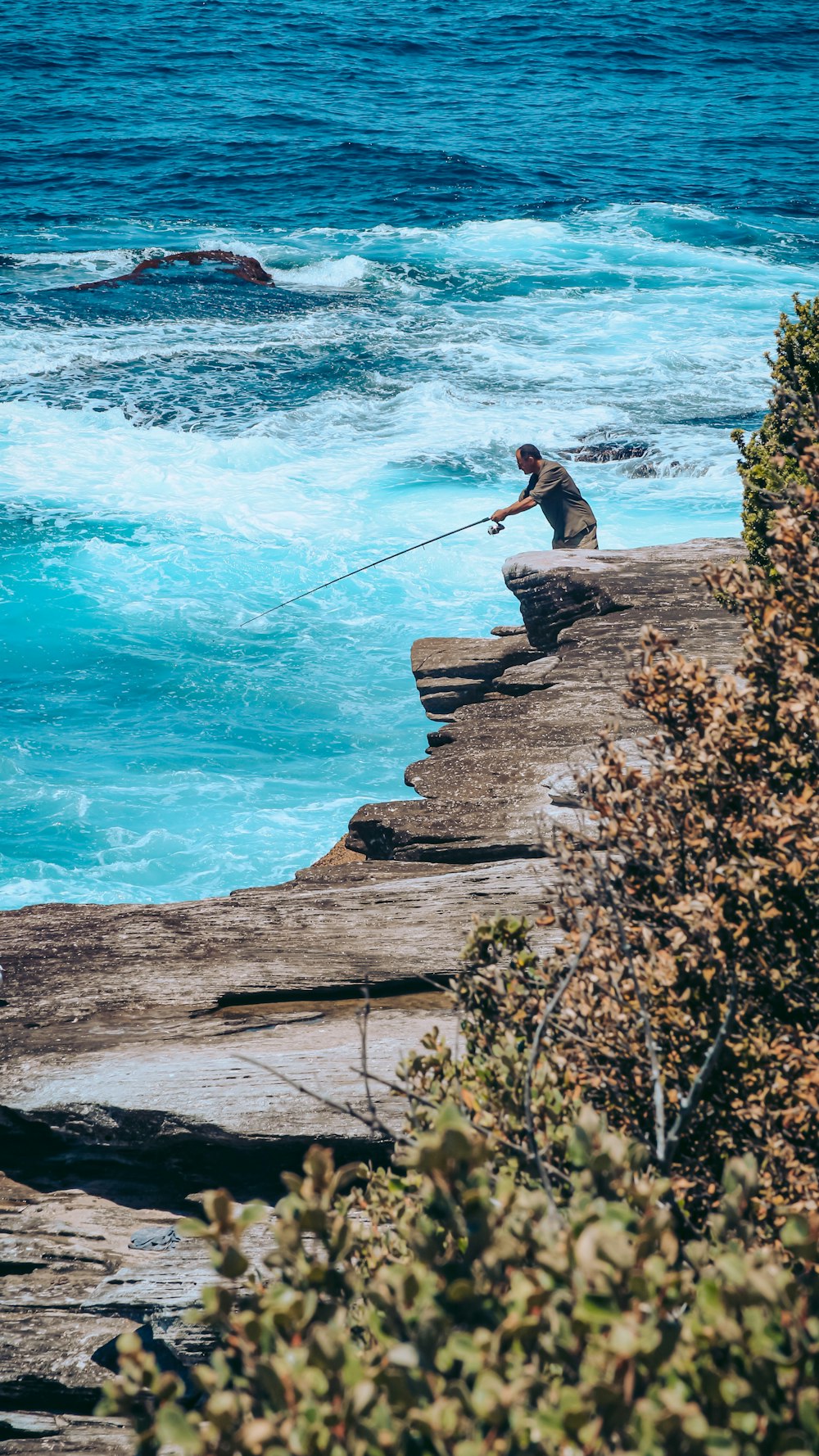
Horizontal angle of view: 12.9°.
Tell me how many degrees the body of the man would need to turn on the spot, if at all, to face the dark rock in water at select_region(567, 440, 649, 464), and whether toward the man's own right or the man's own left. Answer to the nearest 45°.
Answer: approximately 90° to the man's own right

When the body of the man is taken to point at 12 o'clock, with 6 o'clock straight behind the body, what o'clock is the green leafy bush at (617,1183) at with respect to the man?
The green leafy bush is roughly at 9 o'clock from the man.

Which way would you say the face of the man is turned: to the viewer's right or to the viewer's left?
to the viewer's left

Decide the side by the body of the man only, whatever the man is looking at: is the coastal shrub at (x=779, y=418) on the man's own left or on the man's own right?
on the man's own left

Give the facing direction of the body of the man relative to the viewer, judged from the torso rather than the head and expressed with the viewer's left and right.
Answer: facing to the left of the viewer

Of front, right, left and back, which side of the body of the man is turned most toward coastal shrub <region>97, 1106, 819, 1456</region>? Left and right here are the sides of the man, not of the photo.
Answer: left

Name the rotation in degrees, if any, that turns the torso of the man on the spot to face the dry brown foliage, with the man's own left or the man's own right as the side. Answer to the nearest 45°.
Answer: approximately 90° to the man's own left

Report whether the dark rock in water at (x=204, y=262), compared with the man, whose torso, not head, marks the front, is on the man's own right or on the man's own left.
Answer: on the man's own right
